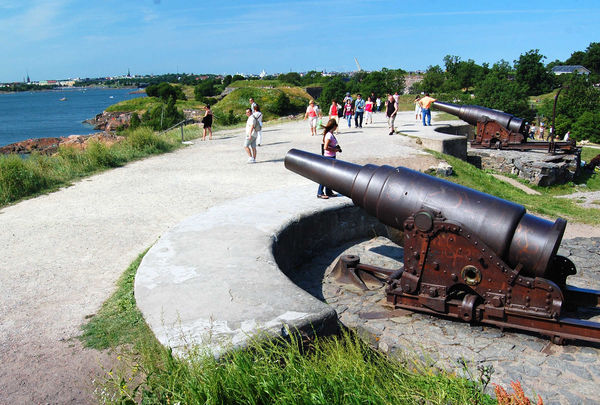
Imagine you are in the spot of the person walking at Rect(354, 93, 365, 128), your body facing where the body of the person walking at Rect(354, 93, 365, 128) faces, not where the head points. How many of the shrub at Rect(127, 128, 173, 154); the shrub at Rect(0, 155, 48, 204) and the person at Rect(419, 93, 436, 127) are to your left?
1

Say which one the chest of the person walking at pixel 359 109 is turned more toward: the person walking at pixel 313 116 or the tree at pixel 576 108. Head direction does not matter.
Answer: the person walking

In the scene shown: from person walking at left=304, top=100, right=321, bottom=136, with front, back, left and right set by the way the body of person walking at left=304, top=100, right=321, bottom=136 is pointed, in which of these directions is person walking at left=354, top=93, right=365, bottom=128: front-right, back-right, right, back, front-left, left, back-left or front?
back-left

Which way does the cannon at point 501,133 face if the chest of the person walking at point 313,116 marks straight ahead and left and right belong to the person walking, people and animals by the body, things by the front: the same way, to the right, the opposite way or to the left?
to the right

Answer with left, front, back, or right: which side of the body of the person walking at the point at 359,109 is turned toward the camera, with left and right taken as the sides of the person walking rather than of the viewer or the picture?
front

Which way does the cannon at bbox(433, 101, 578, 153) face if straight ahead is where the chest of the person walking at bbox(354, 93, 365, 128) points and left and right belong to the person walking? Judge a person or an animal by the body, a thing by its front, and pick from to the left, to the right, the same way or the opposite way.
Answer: to the right

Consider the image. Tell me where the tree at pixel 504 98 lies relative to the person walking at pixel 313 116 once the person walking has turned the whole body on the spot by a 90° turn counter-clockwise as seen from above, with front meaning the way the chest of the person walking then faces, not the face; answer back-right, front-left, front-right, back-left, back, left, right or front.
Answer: front-left

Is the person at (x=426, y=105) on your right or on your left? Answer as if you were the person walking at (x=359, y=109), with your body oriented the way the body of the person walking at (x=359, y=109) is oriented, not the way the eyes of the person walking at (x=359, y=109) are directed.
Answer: on your left

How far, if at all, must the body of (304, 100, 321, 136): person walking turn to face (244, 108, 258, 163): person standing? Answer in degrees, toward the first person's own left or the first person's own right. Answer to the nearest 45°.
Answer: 0° — they already face them

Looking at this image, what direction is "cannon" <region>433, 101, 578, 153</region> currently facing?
to the viewer's left
